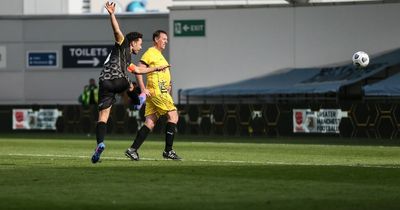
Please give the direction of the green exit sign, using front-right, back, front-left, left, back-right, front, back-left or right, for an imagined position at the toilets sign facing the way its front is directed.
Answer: front-left

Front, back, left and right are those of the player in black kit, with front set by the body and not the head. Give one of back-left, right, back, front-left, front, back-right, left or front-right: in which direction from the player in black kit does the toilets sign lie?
left

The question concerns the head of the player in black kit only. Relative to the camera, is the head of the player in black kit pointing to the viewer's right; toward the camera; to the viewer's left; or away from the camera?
to the viewer's right

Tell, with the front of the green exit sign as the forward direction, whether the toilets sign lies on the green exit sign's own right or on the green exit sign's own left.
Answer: on the green exit sign's own right

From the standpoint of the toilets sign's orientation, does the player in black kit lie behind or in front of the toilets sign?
in front

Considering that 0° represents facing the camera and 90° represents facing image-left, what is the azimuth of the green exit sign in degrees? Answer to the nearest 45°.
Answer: approximately 0°

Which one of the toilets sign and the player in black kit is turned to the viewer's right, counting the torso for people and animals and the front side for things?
the player in black kit
